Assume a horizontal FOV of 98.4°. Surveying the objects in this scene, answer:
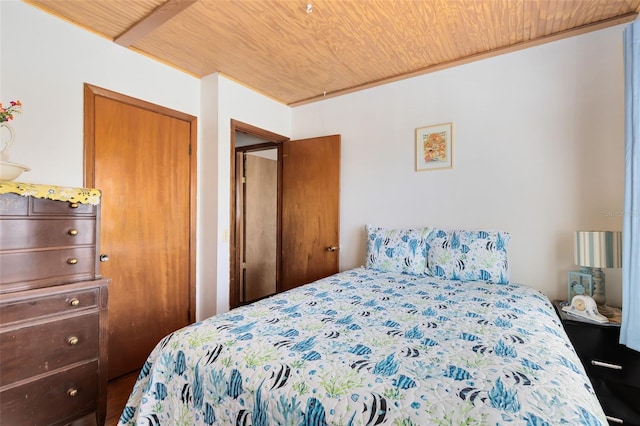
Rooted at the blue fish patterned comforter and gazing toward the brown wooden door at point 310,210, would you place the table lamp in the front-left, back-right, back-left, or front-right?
front-right

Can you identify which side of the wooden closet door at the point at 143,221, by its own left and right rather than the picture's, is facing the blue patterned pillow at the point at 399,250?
front

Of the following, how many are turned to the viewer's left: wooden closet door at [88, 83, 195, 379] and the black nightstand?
0

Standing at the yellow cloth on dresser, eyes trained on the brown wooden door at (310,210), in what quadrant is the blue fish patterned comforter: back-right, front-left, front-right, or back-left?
front-right

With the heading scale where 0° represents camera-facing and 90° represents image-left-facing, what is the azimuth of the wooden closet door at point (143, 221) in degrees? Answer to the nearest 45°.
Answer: approximately 315°

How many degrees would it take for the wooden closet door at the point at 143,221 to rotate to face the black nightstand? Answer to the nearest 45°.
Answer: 0° — it already faces it

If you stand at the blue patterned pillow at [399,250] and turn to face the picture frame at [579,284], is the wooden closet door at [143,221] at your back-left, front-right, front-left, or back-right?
back-right

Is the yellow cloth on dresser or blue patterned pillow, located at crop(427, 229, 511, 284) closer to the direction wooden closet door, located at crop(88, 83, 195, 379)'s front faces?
the blue patterned pillow

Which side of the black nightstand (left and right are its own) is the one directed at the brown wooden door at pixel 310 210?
right

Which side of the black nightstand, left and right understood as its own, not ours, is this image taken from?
front

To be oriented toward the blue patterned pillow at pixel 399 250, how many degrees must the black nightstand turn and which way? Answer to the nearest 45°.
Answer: approximately 90° to its right
